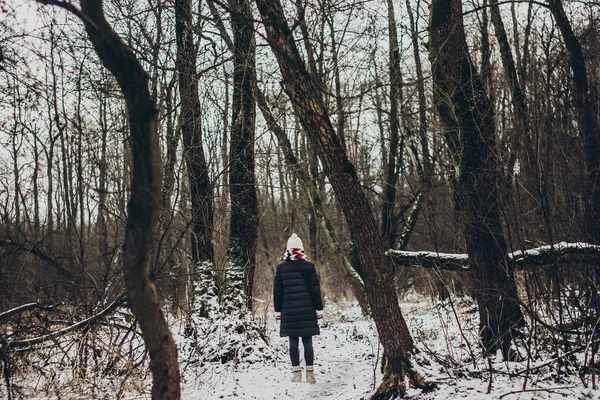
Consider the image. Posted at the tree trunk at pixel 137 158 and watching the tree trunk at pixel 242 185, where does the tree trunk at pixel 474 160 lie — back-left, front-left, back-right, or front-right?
front-right

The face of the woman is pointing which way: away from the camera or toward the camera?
away from the camera

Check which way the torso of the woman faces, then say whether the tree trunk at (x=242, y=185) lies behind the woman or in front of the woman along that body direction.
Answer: in front

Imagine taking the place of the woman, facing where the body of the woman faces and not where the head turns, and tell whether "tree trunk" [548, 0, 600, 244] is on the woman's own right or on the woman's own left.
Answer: on the woman's own right

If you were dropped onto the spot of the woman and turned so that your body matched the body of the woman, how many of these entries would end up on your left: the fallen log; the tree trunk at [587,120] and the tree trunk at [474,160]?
0

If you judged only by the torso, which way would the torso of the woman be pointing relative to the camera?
away from the camera

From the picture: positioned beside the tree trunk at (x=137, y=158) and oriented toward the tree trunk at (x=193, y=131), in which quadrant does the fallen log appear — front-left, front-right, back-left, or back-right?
front-right

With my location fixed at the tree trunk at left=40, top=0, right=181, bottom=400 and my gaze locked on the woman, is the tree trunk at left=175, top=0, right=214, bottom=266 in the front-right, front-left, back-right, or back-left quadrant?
front-left

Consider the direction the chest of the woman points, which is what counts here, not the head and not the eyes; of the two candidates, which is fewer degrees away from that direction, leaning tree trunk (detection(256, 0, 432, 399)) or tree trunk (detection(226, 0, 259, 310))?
the tree trunk

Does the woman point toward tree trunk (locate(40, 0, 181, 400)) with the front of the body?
no

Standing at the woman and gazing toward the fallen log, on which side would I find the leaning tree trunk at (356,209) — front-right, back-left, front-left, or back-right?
front-right
